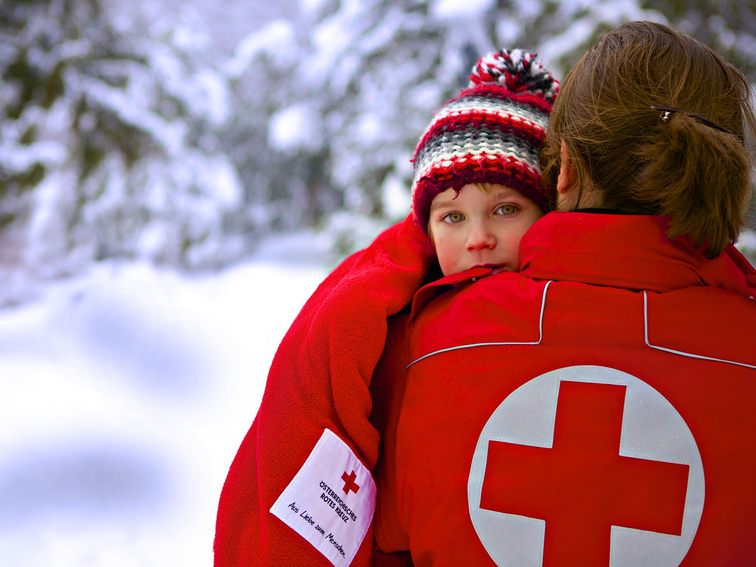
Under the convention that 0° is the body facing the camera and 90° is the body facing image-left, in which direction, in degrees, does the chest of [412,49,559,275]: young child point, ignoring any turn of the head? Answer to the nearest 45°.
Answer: approximately 0°

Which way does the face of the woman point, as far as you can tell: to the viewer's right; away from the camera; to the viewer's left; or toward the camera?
away from the camera

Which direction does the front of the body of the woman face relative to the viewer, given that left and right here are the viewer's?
facing away from the viewer
